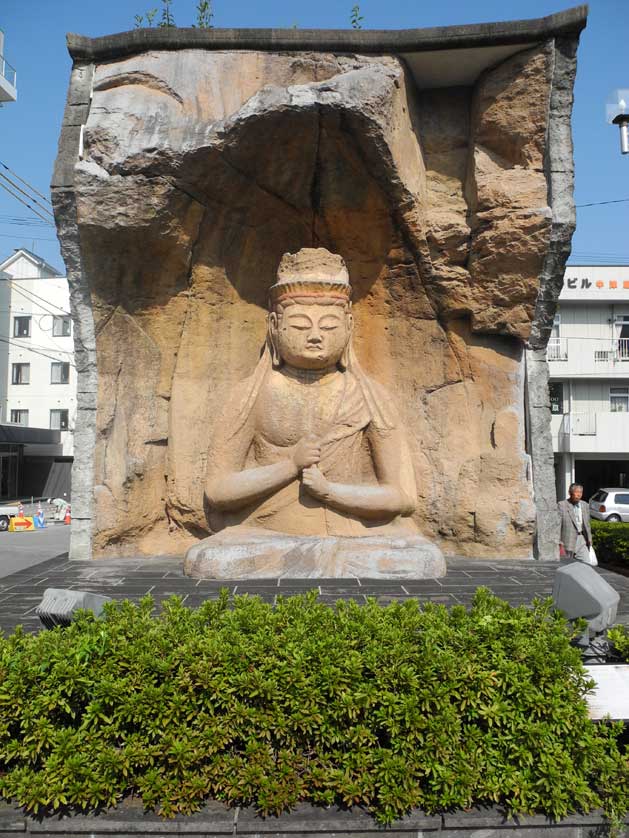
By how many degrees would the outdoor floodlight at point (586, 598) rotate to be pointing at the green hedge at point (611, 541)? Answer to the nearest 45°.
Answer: approximately 45° to its right

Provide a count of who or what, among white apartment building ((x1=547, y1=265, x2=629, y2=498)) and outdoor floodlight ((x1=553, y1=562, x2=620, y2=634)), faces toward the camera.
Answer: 1

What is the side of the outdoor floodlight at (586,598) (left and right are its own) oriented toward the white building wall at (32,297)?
front

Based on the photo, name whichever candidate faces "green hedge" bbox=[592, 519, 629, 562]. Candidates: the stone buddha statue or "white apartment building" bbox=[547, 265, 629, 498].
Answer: the white apartment building

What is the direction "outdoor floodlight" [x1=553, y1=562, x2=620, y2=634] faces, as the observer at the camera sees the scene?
facing away from the viewer and to the left of the viewer

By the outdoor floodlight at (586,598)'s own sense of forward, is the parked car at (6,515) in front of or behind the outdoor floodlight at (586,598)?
in front

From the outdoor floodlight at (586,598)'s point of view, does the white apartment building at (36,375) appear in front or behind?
in front

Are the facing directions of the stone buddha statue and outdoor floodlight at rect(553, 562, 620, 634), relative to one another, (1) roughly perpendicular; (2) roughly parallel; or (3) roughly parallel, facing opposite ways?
roughly parallel, facing opposite ways

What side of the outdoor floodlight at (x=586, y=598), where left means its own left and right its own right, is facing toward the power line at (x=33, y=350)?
front

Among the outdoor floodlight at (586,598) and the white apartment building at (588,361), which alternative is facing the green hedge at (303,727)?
the white apartment building

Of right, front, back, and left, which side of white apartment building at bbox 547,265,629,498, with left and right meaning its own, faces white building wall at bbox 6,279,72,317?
right

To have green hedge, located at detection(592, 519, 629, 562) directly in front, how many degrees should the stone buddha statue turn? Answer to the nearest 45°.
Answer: approximately 135° to its left

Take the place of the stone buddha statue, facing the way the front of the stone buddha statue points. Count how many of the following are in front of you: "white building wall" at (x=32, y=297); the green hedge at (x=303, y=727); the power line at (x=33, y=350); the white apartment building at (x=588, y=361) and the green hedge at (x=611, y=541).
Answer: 1

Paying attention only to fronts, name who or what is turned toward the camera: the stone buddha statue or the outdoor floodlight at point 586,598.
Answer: the stone buddha statue

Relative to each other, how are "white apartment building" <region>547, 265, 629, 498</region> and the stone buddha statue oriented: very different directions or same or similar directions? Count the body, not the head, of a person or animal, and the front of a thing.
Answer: same or similar directions

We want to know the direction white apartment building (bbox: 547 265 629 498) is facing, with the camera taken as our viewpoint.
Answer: facing the viewer

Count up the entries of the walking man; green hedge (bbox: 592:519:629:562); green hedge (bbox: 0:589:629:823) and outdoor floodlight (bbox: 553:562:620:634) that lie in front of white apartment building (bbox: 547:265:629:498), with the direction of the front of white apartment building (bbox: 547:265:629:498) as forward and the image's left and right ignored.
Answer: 4

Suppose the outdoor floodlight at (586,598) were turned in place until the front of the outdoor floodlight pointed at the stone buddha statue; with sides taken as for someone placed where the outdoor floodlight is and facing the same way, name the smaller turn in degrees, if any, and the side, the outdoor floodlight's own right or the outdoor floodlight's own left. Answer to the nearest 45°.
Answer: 0° — it already faces it

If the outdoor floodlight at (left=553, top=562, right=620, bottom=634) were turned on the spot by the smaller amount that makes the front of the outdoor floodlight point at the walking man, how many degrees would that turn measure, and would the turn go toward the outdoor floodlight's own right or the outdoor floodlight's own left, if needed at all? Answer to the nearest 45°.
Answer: approximately 45° to the outdoor floodlight's own right
